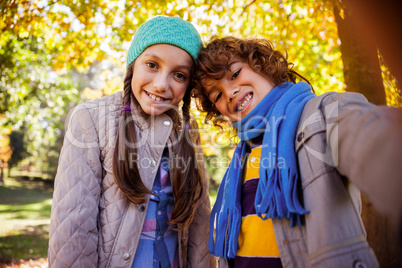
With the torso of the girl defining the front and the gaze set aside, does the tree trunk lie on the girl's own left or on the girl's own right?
on the girl's own left

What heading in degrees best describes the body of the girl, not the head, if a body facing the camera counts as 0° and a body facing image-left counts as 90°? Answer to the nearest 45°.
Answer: approximately 315°
